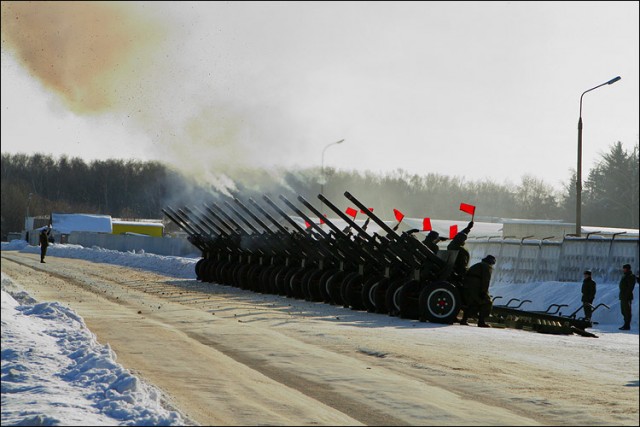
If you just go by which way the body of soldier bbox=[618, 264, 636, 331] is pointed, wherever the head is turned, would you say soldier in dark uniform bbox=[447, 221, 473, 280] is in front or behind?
in front

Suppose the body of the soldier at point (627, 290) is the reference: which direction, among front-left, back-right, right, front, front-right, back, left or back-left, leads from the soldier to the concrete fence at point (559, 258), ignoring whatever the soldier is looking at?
right

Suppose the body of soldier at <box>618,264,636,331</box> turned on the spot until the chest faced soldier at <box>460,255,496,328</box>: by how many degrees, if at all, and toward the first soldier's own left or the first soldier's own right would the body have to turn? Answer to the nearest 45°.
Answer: approximately 45° to the first soldier's own left

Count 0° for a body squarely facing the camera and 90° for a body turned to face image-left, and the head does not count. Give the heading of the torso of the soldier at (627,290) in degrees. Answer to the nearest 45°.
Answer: approximately 90°
